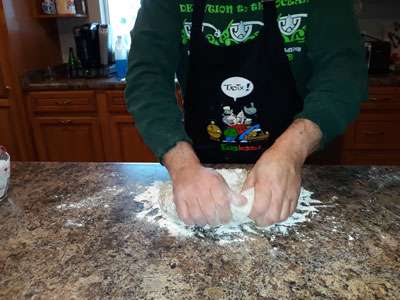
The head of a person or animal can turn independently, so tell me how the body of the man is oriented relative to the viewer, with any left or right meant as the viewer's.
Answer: facing the viewer

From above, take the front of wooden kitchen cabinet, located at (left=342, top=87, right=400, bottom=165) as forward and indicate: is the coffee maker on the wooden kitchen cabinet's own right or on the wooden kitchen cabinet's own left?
on the wooden kitchen cabinet's own right

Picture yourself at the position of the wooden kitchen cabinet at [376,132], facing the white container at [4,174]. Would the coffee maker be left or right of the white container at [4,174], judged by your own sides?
right

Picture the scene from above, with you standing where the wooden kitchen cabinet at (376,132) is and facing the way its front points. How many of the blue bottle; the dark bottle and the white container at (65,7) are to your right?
3

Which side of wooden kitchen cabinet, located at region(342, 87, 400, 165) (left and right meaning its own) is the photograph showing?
front

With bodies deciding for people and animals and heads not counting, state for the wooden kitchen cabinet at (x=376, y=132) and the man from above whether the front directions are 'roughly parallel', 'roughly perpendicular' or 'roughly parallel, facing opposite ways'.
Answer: roughly parallel

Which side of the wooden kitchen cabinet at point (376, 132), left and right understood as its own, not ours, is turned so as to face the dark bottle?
right

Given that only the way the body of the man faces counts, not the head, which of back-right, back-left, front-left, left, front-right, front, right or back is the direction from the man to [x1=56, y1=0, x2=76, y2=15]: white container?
back-right

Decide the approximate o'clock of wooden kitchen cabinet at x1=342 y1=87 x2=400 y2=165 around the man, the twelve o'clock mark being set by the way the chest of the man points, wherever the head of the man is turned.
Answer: The wooden kitchen cabinet is roughly at 7 o'clock from the man.

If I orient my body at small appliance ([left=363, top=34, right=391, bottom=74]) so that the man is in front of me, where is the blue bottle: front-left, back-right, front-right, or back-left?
front-right

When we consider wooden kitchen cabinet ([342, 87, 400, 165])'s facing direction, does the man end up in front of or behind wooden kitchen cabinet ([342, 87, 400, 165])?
in front

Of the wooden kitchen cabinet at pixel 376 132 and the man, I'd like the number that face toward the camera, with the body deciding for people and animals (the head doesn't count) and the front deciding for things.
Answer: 2

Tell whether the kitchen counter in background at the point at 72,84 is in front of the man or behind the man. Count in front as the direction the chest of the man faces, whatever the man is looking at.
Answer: behind

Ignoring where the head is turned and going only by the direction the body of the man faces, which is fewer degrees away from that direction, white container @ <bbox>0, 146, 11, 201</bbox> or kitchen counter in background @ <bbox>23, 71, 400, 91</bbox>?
the white container

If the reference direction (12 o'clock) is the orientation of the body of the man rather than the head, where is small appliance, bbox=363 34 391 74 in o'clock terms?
The small appliance is roughly at 7 o'clock from the man.
